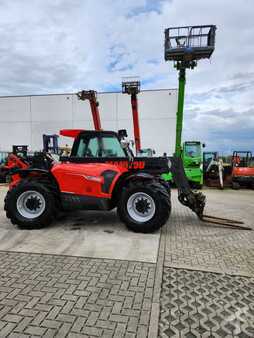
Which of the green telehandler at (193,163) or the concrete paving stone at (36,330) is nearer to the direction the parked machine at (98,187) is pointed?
the green telehandler

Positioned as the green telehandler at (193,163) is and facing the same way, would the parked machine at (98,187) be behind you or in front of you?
in front

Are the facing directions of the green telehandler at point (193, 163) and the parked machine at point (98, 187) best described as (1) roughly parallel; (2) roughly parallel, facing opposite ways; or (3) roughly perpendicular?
roughly perpendicular

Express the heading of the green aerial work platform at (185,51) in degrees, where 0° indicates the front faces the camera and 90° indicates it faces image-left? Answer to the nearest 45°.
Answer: approximately 0°

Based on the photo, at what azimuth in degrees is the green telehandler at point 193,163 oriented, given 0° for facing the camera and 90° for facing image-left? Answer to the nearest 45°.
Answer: approximately 0°

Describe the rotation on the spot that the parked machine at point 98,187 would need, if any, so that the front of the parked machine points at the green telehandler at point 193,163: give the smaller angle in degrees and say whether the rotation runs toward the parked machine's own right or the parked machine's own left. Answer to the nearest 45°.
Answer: approximately 45° to the parked machine's own left

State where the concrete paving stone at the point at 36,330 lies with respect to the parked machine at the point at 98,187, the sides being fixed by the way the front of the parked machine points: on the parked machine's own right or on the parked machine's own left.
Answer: on the parked machine's own right

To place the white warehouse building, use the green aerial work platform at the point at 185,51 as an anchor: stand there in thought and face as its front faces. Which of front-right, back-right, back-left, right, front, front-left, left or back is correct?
back-right

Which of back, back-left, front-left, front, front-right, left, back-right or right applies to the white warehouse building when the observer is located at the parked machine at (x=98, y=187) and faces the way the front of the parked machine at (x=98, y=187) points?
left

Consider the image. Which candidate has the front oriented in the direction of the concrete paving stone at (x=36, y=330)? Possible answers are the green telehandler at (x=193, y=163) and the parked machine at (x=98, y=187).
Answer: the green telehandler

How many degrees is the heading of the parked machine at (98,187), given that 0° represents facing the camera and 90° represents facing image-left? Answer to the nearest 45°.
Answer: approximately 270°
